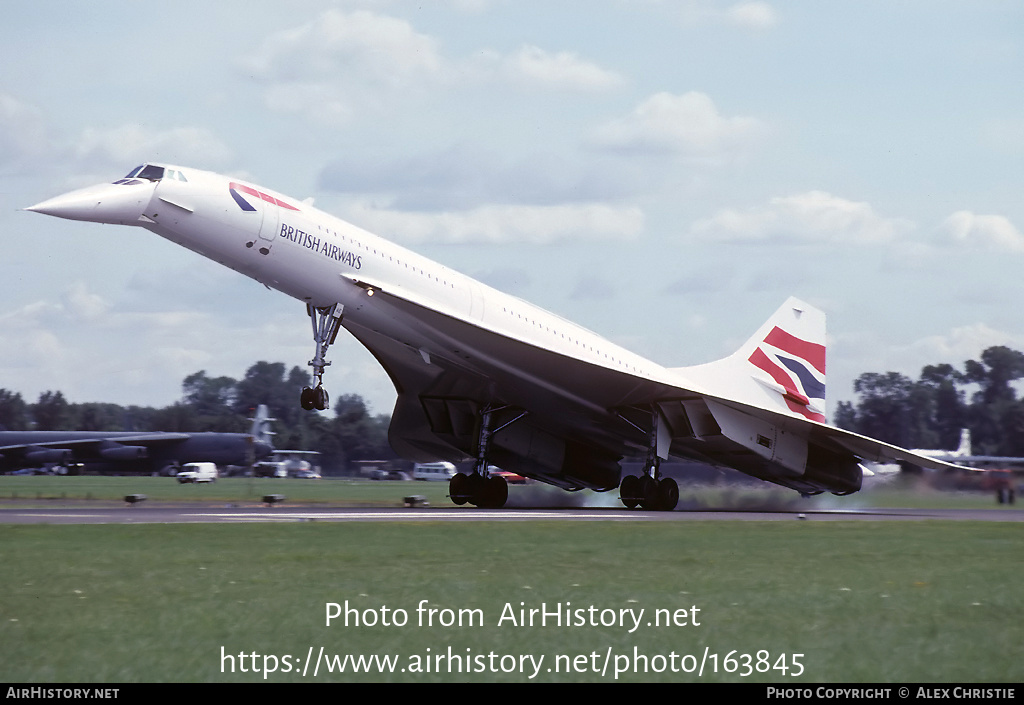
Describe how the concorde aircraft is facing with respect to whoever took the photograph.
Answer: facing the viewer and to the left of the viewer

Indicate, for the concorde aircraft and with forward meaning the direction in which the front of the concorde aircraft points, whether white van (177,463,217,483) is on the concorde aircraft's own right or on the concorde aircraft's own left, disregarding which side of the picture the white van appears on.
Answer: on the concorde aircraft's own right
